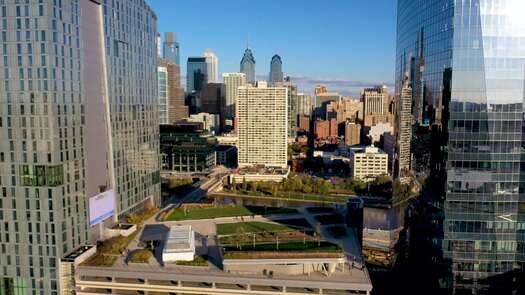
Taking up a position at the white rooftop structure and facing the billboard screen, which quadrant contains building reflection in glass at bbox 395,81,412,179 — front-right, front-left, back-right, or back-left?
back-right

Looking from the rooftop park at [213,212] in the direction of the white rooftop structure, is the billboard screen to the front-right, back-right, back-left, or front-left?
front-right

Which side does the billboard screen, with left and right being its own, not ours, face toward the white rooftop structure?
front

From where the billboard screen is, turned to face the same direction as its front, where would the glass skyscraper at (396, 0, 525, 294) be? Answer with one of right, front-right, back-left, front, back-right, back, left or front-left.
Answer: front

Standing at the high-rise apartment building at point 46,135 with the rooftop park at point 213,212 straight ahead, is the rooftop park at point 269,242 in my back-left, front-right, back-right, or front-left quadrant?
front-right

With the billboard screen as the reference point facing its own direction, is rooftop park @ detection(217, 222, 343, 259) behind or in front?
in front

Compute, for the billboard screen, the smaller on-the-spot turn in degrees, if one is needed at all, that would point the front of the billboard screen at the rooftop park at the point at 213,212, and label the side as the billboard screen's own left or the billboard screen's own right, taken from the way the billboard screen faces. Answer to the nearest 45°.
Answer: approximately 90° to the billboard screen's own left

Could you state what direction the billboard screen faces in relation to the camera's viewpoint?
facing the viewer and to the right of the viewer
